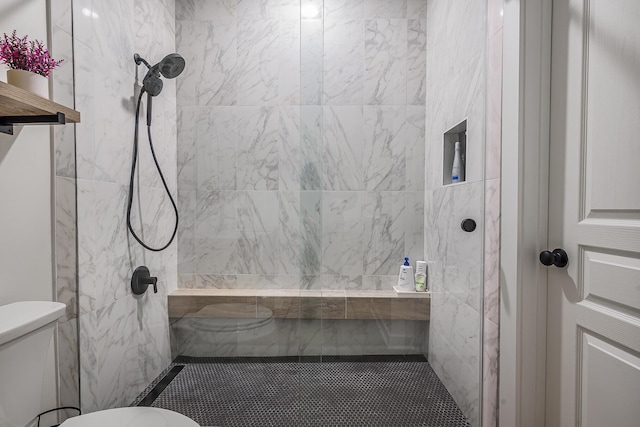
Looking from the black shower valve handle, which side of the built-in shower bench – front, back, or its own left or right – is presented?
right

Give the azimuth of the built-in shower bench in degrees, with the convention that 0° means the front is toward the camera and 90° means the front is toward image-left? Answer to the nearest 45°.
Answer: approximately 0°

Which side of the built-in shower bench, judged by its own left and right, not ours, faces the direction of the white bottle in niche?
left
